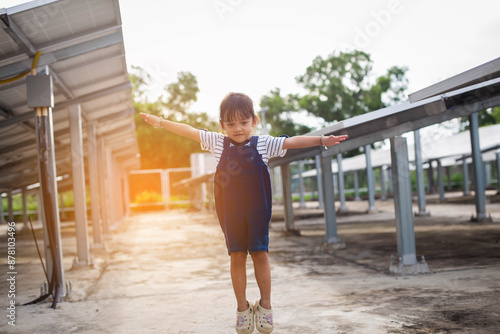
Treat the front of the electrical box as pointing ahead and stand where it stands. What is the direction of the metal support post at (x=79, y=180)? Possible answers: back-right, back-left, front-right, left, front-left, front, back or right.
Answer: back

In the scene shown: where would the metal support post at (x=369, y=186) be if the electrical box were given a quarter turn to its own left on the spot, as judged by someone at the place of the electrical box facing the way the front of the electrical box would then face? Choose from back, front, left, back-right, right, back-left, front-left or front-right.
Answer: front-left

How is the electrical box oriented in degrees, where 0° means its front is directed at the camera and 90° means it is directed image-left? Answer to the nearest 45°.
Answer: approximately 0°

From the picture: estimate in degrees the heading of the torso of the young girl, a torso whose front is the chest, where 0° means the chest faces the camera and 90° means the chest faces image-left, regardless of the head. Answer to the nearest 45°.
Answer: approximately 0°

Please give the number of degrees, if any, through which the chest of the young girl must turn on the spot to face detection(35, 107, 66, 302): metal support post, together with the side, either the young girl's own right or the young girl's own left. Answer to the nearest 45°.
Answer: approximately 135° to the young girl's own right

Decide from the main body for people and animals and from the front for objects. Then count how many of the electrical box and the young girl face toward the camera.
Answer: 2
